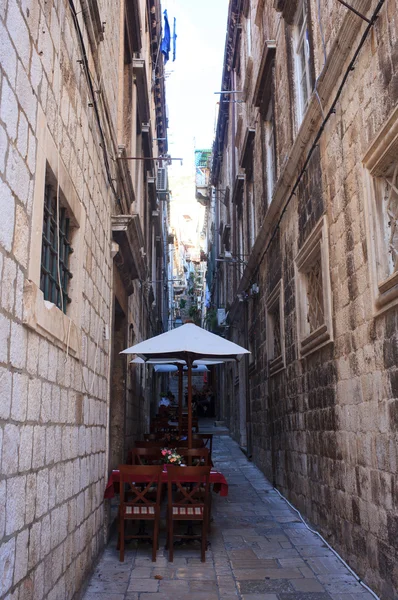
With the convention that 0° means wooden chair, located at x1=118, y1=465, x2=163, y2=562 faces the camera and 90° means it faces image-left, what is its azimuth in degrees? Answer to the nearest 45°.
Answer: approximately 180°

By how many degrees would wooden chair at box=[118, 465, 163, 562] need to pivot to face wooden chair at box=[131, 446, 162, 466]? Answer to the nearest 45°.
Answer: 0° — it already faces it

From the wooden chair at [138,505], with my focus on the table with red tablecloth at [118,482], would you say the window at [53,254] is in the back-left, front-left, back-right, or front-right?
back-left
